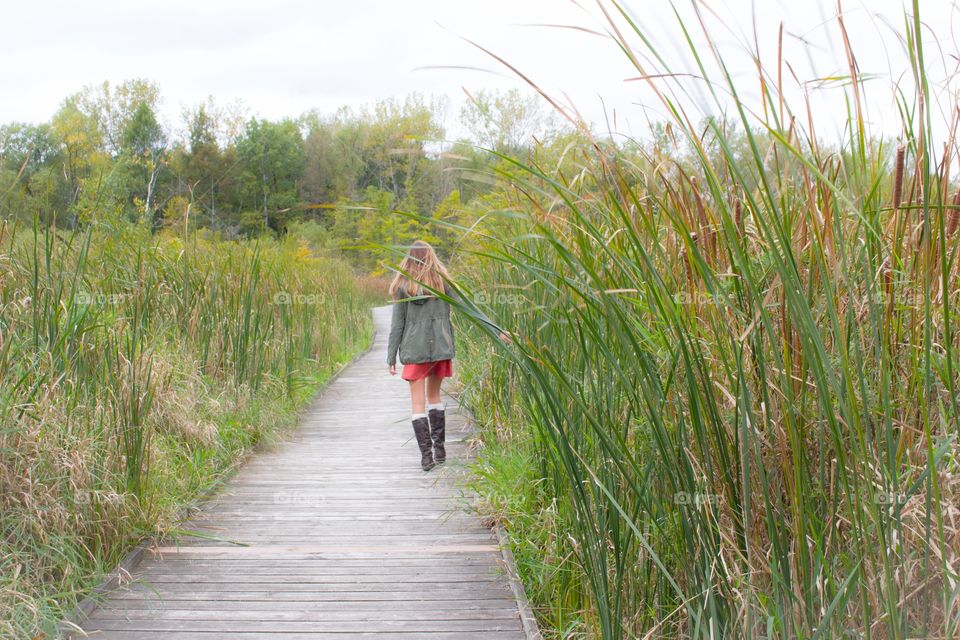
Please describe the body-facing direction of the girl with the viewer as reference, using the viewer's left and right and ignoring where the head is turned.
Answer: facing away from the viewer

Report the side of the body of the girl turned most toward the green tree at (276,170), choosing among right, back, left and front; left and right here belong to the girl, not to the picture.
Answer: front
